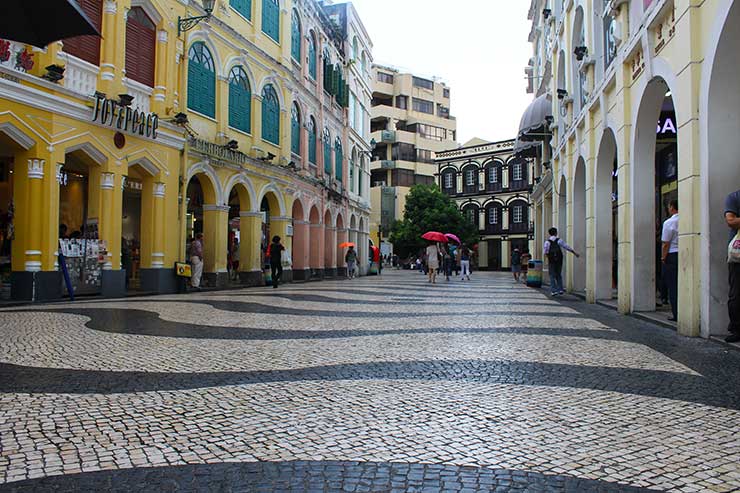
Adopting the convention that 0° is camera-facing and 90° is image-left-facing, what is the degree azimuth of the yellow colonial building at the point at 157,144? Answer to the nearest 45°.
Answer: approximately 315°

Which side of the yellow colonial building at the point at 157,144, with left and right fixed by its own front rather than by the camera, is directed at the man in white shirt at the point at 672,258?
front

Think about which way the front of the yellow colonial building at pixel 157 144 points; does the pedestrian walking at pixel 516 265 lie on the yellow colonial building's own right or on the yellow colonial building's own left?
on the yellow colonial building's own left
